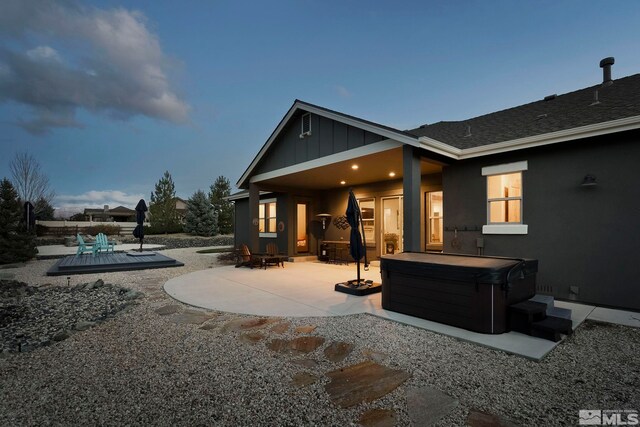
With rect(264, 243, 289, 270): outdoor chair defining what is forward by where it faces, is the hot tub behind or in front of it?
in front

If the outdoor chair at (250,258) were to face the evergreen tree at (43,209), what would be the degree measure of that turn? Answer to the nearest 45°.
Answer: approximately 180°

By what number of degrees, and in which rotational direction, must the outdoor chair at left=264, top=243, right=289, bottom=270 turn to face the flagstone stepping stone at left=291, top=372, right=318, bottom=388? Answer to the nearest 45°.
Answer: approximately 45° to its right

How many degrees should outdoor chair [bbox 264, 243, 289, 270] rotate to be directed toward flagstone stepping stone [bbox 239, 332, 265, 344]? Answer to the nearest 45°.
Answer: approximately 45° to its right

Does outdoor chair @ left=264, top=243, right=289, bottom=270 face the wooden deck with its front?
no

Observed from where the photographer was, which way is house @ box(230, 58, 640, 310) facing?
facing the viewer and to the left of the viewer

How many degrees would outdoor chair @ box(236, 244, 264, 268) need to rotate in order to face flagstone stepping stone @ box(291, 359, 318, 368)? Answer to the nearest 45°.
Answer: approximately 45° to its right

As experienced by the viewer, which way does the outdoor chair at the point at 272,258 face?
facing the viewer and to the right of the viewer

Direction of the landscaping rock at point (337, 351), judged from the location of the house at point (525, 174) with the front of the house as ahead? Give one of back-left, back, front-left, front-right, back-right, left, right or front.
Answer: front

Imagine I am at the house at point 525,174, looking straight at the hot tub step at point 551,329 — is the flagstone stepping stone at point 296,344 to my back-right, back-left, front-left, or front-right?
front-right

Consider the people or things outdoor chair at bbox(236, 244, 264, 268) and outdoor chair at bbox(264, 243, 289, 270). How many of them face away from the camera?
0

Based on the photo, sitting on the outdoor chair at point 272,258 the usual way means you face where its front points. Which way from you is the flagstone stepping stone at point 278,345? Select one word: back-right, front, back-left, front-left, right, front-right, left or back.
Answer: front-right

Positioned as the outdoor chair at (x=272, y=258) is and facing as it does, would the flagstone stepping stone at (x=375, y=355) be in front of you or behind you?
in front

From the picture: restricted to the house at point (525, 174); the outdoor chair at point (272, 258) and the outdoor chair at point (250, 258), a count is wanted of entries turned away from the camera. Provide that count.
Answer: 0

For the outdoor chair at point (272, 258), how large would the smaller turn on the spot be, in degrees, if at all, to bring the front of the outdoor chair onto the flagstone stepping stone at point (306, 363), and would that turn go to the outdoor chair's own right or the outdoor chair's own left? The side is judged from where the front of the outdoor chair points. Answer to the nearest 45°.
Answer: approximately 45° to the outdoor chair's own right

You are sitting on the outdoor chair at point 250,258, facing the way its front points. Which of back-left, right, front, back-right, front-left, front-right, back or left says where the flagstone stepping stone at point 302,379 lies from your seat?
front-right

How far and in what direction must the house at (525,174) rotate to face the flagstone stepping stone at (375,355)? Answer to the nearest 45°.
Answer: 0° — it already faces it
